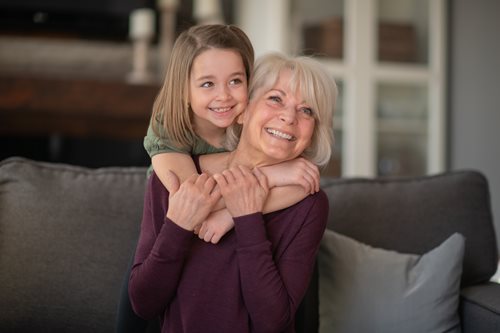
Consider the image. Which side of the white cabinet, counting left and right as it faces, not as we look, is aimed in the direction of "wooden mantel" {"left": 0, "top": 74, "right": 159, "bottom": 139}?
right

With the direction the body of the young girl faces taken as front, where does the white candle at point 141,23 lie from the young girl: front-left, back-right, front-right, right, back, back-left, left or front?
back-left

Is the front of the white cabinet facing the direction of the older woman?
yes

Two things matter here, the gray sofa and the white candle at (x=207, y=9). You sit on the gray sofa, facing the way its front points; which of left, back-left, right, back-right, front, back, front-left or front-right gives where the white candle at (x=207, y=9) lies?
back

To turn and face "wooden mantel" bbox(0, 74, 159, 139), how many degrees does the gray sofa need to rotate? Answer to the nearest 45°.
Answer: approximately 180°

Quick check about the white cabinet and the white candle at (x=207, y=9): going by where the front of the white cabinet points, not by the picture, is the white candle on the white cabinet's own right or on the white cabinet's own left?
on the white cabinet's own right

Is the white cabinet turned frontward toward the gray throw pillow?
yes

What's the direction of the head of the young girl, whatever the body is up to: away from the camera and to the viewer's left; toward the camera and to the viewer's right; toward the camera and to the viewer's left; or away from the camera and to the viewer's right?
toward the camera and to the viewer's right

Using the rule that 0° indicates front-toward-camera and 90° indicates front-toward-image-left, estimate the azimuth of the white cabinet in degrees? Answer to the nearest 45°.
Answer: approximately 0°
